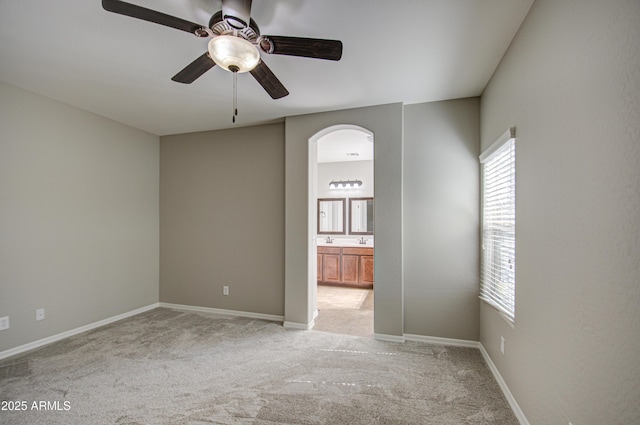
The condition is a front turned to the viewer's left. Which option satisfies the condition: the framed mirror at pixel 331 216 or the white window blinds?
the white window blinds

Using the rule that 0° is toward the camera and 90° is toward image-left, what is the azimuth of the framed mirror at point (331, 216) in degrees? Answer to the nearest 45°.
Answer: approximately 0°

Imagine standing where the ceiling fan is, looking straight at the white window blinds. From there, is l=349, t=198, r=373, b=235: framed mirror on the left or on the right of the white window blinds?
left

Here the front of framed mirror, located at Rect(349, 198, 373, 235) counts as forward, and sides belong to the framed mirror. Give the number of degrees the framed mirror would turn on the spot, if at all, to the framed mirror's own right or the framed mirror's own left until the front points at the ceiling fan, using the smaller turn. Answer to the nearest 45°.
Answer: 0° — it already faces it

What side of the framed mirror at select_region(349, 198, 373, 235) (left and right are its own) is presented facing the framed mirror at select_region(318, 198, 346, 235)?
right

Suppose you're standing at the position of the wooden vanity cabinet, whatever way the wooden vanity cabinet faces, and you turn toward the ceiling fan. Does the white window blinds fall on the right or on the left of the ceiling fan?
left

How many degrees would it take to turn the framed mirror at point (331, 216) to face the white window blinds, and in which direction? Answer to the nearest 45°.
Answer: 0° — it already faces it

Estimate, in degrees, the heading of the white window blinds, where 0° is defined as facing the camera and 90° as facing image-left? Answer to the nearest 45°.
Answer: approximately 90°

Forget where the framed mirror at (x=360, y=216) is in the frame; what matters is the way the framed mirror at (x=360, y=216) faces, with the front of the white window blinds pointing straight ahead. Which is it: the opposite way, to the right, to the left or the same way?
to the left

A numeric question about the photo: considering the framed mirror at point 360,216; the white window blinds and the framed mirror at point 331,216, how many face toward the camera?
2
